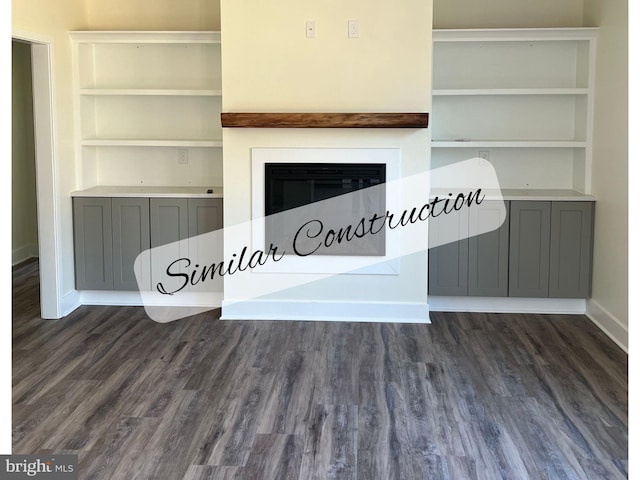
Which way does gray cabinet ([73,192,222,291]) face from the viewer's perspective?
toward the camera

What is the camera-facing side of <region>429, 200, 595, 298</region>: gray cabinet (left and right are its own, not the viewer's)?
front

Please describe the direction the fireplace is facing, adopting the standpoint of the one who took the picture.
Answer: facing the viewer

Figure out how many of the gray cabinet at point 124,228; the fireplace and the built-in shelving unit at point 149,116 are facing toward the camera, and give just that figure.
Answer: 3

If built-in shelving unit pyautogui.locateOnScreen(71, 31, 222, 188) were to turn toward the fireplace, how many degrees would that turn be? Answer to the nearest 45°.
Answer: approximately 45° to its left

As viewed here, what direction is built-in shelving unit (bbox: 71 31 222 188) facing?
toward the camera

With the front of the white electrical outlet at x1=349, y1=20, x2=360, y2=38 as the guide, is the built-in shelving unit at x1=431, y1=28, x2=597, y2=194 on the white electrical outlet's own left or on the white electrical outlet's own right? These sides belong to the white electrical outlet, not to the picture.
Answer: on the white electrical outlet's own left

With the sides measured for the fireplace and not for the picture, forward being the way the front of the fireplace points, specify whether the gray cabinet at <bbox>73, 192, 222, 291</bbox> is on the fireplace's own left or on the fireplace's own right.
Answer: on the fireplace's own right

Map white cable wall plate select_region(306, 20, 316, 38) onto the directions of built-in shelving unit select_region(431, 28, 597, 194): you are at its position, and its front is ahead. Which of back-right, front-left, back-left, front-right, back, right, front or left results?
front-right

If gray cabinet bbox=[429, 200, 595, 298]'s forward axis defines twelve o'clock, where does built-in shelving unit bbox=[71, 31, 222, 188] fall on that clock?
The built-in shelving unit is roughly at 3 o'clock from the gray cabinet.
